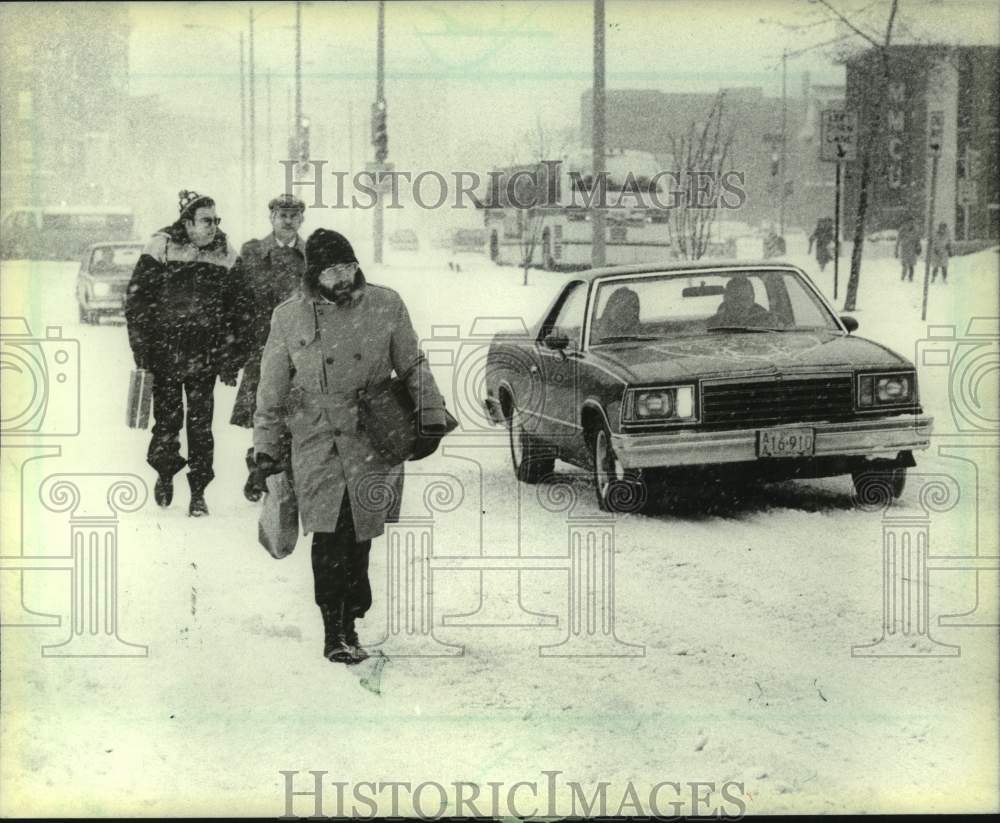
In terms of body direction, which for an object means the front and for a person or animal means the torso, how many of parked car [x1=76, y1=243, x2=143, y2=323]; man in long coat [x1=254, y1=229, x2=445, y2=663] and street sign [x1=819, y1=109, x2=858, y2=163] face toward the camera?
3

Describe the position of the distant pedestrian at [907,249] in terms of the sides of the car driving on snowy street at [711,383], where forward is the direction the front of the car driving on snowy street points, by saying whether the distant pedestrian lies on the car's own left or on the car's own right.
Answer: on the car's own left

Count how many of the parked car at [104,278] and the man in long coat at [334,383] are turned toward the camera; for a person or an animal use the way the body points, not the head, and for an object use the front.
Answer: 2

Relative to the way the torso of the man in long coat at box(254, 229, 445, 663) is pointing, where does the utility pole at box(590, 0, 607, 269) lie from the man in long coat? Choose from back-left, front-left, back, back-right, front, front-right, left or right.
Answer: back-left

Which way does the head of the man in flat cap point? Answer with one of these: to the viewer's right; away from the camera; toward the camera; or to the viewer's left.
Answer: toward the camera

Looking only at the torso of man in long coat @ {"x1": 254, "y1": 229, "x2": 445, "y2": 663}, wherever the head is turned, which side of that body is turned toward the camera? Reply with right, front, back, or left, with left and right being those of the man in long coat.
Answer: front

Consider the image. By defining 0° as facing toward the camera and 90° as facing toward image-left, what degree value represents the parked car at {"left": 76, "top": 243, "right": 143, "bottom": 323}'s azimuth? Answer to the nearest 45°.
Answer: approximately 0°

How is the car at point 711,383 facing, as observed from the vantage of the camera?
facing the viewer and to the right of the viewer

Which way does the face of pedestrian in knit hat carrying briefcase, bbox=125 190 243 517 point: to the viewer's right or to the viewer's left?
to the viewer's right

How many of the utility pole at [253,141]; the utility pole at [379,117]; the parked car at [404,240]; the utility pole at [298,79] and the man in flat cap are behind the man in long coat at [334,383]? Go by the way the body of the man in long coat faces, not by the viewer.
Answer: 5

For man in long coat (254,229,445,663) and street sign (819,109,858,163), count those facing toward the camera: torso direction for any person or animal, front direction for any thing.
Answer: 2
